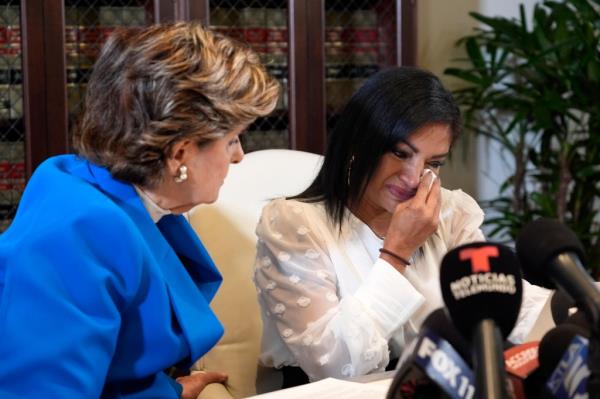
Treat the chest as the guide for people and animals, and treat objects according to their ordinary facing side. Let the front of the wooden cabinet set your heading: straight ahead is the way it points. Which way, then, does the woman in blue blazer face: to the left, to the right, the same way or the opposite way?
to the left

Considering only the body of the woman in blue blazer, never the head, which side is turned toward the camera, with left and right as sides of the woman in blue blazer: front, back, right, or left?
right

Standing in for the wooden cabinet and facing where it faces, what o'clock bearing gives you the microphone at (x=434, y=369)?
The microphone is roughly at 12 o'clock from the wooden cabinet.

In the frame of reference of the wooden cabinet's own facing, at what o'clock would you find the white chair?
The white chair is roughly at 12 o'clock from the wooden cabinet.

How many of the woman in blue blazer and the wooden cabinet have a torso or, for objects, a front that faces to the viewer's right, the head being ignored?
1

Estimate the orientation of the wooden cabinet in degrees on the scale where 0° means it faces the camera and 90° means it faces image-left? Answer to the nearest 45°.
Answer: approximately 0°

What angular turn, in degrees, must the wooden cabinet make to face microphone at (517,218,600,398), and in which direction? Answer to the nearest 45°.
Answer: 0° — it already faces it

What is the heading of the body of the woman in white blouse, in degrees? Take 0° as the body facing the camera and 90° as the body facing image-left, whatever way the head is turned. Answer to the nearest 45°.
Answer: approximately 315°
